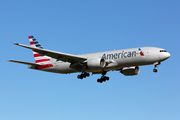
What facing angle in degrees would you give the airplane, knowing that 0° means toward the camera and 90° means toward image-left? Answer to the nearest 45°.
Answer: approximately 315°
